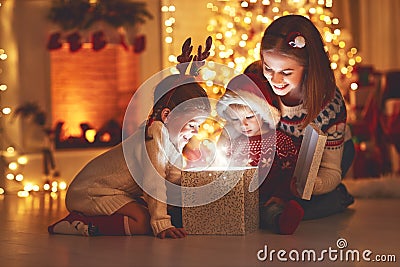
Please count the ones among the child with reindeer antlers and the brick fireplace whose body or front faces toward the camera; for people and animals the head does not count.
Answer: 1

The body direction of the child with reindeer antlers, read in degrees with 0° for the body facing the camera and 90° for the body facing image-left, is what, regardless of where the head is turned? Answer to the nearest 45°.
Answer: approximately 270°

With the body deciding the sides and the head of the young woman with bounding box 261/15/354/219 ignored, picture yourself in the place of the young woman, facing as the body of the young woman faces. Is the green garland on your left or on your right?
on your right

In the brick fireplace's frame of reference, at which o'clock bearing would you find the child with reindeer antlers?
The child with reindeer antlers is roughly at 12 o'clock from the brick fireplace.

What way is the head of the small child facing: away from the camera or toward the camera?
toward the camera

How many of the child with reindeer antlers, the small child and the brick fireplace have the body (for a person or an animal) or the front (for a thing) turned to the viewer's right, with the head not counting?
1

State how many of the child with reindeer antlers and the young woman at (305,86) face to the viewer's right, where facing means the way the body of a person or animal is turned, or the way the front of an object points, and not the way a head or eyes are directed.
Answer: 1

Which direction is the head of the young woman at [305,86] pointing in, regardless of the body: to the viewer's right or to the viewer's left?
to the viewer's left

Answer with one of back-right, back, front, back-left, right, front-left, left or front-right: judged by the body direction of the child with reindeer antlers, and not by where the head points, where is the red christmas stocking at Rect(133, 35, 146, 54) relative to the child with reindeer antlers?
left

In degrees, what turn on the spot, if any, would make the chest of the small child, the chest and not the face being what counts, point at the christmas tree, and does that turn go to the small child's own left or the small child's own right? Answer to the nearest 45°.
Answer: approximately 135° to the small child's own right

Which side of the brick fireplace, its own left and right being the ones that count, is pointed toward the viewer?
front

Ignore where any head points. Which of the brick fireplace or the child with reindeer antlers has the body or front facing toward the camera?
the brick fireplace

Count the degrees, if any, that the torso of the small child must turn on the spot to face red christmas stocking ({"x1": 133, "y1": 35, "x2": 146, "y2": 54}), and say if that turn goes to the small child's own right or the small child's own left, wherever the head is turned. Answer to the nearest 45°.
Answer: approximately 135° to the small child's own right

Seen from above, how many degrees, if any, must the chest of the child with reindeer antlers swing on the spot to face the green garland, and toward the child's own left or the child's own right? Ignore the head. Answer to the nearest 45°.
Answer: approximately 90° to the child's own left

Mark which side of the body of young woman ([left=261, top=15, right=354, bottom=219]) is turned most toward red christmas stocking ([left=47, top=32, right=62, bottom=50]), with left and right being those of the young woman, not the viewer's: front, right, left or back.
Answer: right

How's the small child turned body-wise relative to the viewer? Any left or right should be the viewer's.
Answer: facing the viewer and to the left of the viewer
